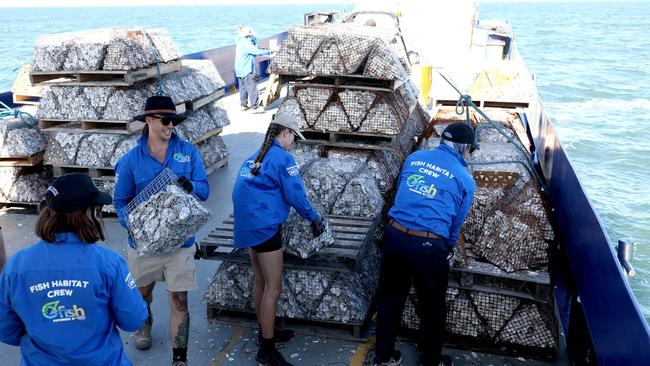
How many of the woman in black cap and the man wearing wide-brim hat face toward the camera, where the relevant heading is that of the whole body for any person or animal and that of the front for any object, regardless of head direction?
1

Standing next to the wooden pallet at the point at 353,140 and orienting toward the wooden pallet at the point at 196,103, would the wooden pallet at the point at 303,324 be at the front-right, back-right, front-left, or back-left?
back-left

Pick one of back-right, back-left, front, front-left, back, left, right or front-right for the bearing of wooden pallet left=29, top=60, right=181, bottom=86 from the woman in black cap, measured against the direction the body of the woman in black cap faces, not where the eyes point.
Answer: front-left

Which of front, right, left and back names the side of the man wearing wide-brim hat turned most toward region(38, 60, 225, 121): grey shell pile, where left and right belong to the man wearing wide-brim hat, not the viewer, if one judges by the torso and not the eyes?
back

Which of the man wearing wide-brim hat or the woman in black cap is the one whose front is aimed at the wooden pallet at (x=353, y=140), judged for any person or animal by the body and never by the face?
the woman in black cap

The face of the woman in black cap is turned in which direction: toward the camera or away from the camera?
away from the camera

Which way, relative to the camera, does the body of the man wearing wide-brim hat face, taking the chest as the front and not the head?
toward the camera

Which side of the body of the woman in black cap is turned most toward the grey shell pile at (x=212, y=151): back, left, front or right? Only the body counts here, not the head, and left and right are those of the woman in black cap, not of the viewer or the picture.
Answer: front

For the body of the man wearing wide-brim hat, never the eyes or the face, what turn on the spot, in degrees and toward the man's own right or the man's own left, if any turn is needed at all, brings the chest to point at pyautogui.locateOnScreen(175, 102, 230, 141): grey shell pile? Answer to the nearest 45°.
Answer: approximately 180°

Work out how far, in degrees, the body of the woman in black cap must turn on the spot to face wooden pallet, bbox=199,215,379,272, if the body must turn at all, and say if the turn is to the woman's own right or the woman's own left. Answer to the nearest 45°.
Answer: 0° — they already face it

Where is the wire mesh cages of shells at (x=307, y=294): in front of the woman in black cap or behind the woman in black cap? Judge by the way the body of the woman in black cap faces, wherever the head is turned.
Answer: in front

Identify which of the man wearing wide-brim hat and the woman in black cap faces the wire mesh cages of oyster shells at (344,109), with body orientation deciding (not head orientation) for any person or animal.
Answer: the woman in black cap

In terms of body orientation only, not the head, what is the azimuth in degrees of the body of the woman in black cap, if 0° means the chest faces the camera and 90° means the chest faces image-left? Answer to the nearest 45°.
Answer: approximately 225°

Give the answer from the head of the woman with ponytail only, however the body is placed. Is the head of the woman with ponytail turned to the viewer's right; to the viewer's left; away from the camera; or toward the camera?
to the viewer's right

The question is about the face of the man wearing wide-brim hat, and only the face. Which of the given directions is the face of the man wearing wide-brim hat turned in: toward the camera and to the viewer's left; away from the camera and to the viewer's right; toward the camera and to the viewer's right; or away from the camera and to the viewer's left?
toward the camera and to the viewer's right

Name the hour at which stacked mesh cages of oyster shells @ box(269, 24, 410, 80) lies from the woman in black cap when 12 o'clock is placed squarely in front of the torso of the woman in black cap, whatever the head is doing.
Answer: The stacked mesh cages of oyster shells is roughly at 12 o'clock from the woman in black cap.

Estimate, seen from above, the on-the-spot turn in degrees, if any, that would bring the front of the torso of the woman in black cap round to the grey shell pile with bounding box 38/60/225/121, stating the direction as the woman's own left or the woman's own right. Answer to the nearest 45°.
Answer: approximately 45° to the woman's own left

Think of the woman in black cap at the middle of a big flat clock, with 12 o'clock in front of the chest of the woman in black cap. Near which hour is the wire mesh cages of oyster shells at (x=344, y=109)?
The wire mesh cages of oyster shells is roughly at 12 o'clock from the woman in black cap.
